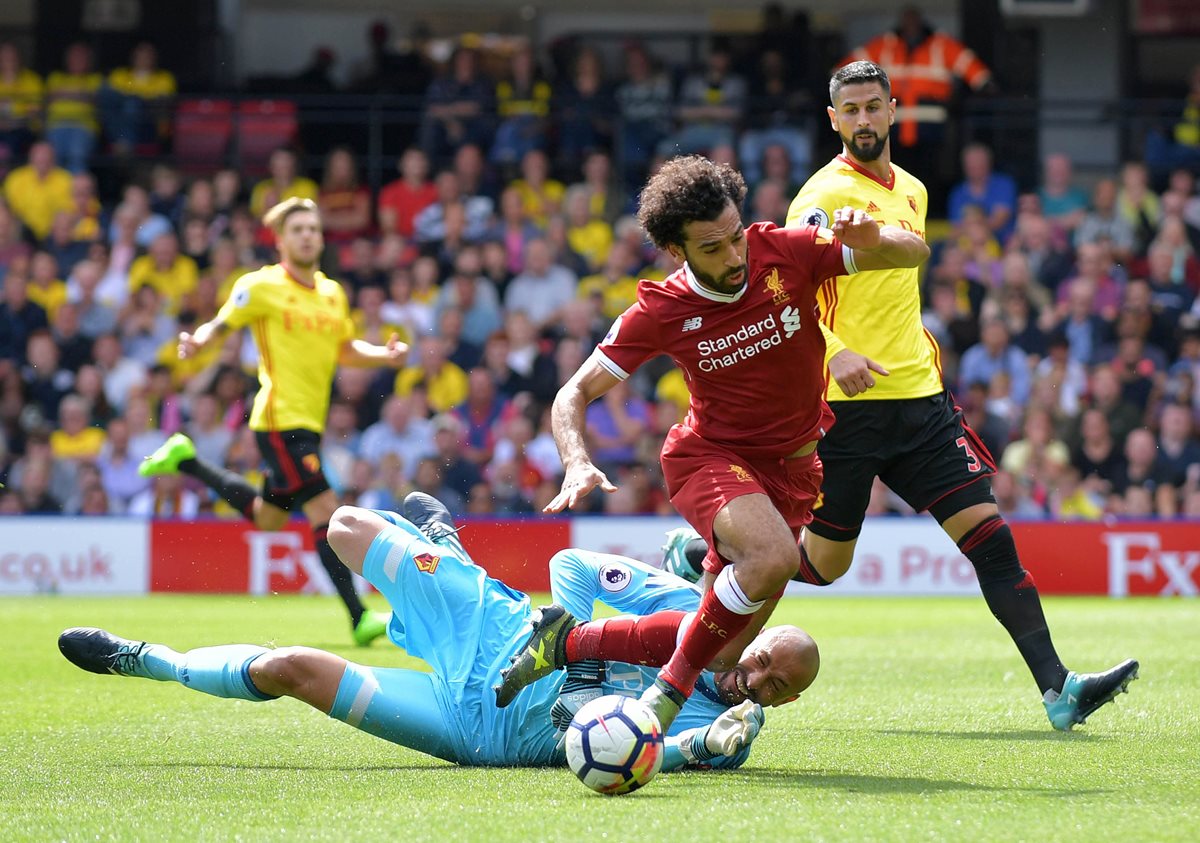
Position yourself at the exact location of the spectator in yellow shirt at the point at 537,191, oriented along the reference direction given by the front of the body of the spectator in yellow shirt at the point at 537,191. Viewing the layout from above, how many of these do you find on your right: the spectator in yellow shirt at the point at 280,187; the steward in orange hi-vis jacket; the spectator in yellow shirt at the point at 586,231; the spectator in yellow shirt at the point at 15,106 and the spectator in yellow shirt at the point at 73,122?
3

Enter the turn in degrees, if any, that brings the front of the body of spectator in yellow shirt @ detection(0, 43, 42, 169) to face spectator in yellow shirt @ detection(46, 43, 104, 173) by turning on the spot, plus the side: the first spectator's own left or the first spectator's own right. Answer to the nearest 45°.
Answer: approximately 45° to the first spectator's own left

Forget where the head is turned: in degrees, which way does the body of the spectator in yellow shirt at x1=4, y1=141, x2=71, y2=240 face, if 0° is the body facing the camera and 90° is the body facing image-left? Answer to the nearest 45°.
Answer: approximately 0°

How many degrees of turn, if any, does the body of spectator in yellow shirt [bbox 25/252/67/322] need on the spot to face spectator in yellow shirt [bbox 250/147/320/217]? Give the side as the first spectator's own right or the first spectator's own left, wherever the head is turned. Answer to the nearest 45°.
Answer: approximately 90° to the first spectator's own left

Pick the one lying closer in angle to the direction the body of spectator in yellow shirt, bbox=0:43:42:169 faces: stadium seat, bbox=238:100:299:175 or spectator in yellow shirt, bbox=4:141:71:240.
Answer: the spectator in yellow shirt

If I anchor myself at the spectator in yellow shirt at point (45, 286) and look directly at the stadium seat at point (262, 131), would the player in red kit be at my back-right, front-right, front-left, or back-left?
back-right

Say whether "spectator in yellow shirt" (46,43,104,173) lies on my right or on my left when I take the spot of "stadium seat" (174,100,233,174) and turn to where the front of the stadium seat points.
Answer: on my right

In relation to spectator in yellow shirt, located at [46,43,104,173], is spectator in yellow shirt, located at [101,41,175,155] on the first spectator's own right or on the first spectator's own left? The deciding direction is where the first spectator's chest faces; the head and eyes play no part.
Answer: on the first spectator's own left

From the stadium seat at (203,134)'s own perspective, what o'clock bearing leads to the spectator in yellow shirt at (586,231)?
The spectator in yellow shirt is roughly at 10 o'clock from the stadium seat.

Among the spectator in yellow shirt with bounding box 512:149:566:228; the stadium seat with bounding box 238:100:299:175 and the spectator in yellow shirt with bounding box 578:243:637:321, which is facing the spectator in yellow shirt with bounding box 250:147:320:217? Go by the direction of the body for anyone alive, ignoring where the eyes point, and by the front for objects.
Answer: the stadium seat
